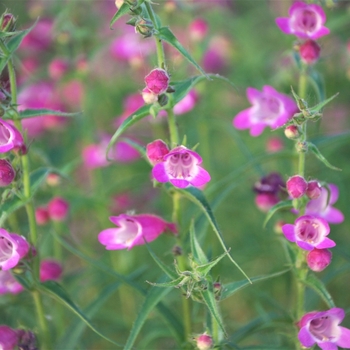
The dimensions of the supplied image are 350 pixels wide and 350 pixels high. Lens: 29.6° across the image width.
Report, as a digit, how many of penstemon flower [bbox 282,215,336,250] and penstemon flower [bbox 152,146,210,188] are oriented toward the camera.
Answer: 2

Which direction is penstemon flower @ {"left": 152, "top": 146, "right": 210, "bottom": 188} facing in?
toward the camera

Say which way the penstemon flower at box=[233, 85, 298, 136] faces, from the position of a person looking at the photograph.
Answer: facing the viewer and to the left of the viewer

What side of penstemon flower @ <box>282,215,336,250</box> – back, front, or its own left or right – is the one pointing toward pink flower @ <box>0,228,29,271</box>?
right

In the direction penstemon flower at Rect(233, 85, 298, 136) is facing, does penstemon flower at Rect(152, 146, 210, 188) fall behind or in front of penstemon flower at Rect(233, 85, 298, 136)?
in front

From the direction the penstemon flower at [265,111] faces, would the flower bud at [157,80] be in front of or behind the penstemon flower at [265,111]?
in front

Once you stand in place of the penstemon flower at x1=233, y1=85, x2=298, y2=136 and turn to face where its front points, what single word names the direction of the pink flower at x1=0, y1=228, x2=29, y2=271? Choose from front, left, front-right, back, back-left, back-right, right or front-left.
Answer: front

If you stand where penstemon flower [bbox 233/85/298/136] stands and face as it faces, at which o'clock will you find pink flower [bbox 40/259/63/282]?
The pink flower is roughly at 1 o'clock from the penstemon flower.
